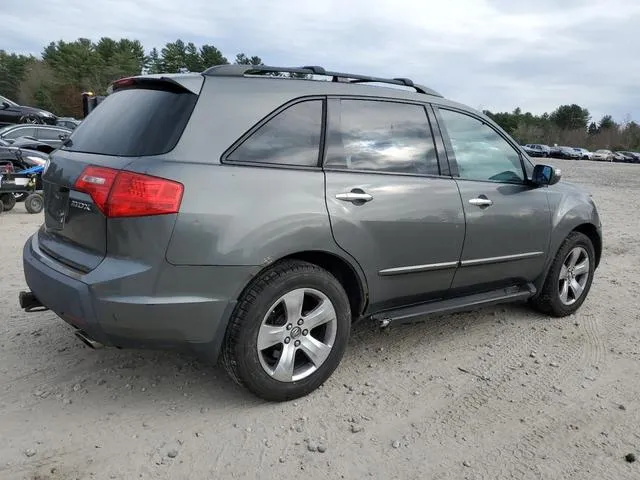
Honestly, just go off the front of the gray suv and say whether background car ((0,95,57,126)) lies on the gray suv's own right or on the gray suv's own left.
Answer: on the gray suv's own left

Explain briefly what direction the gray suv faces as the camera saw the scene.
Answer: facing away from the viewer and to the right of the viewer

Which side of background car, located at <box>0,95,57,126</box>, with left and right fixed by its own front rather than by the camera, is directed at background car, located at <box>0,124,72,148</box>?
right
